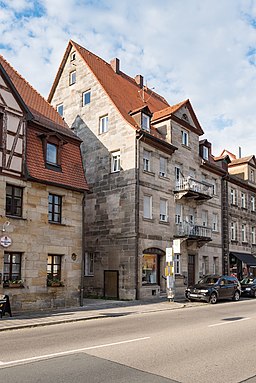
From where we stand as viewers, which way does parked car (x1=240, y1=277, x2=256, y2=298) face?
facing the viewer and to the left of the viewer

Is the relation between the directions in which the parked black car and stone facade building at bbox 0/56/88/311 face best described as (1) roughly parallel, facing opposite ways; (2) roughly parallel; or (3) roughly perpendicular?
roughly perpendicular

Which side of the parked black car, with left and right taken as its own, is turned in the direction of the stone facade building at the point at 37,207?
front

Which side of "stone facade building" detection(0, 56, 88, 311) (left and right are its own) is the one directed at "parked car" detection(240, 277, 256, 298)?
left

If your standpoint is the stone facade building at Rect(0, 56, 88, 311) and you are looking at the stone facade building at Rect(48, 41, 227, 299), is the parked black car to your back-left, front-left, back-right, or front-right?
front-right

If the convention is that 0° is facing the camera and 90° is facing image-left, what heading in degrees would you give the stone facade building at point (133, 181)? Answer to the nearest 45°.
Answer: approximately 315°

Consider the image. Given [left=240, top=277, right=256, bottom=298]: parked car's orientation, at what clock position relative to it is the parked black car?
The parked black car is roughly at 11 o'clock from the parked car.

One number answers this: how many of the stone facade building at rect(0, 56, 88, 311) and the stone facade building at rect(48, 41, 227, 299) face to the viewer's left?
0

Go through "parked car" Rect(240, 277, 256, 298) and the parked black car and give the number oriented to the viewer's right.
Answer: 0

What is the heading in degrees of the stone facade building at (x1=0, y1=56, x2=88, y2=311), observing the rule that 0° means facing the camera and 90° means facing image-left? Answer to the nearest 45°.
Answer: approximately 315°

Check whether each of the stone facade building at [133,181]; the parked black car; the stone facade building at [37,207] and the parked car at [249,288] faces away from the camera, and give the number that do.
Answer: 0
